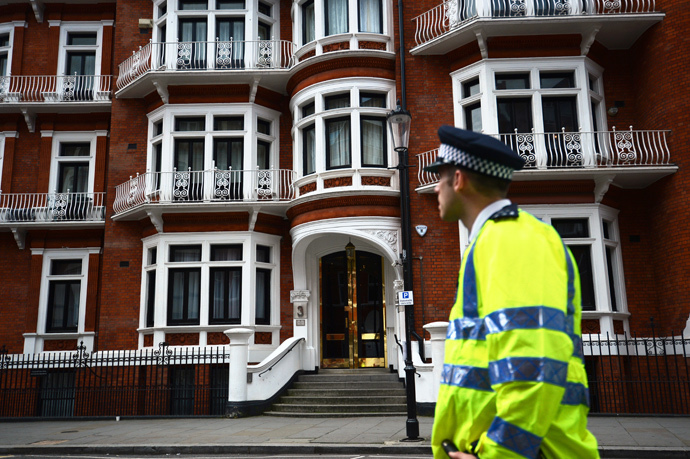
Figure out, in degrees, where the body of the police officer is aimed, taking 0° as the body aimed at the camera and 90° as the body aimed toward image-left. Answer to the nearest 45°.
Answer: approximately 90°

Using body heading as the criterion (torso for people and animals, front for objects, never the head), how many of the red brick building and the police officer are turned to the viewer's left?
1

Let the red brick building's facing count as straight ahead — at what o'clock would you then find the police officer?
The police officer is roughly at 12 o'clock from the red brick building.

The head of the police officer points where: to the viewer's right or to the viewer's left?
to the viewer's left

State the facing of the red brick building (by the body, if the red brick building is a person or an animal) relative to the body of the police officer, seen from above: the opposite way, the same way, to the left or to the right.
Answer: to the left

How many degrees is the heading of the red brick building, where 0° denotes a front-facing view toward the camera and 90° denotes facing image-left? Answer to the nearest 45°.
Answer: approximately 0°
